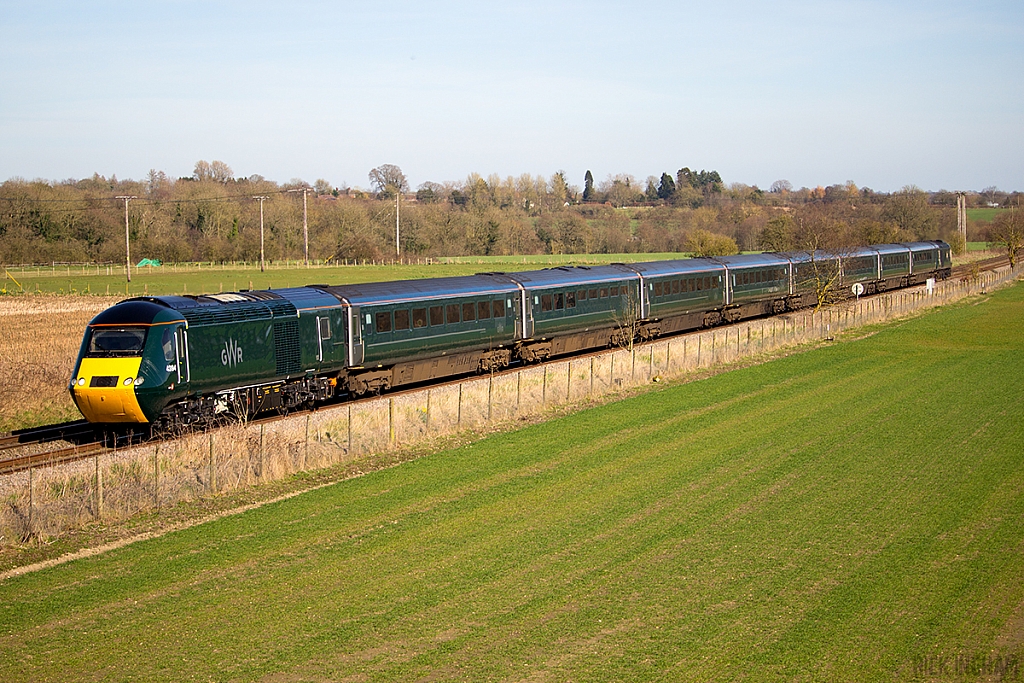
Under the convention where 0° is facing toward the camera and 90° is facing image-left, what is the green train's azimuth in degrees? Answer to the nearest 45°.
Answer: approximately 45°
